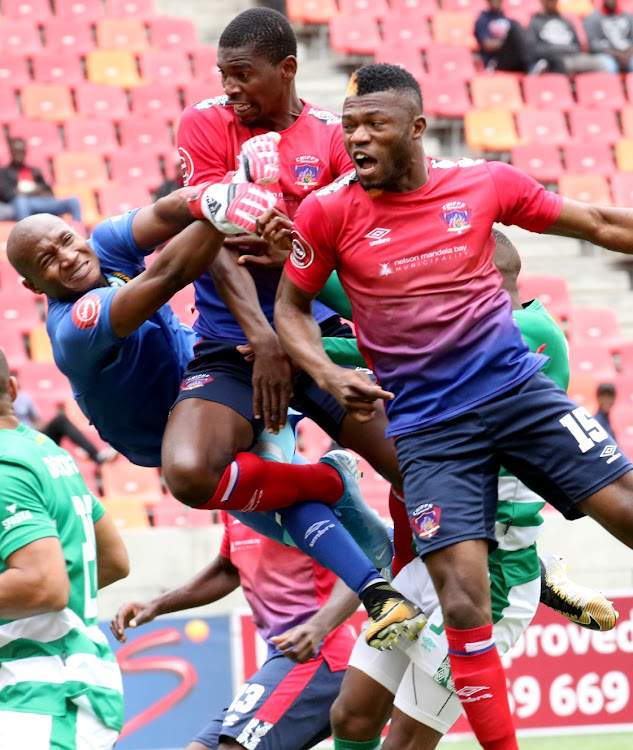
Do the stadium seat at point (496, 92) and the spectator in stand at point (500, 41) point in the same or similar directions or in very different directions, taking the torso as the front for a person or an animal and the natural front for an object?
same or similar directions

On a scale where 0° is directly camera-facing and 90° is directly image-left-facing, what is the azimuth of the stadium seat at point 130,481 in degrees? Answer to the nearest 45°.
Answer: approximately 0°

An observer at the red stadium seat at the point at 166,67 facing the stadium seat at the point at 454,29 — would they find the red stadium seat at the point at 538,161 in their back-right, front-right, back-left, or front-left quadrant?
front-right

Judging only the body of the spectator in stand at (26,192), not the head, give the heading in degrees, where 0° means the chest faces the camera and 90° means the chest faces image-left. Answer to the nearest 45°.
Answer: approximately 315°

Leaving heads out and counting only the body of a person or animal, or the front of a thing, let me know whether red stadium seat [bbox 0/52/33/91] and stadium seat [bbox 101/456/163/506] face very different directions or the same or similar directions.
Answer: same or similar directions

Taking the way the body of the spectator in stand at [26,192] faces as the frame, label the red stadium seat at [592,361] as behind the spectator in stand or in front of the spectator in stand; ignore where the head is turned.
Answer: in front

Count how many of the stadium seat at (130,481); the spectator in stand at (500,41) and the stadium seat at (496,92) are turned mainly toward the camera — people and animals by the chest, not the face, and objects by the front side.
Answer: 3

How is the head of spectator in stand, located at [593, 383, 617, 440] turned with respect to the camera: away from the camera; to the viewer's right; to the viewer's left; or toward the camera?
toward the camera

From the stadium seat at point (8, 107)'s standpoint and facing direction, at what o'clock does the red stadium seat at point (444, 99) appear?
The red stadium seat is roughly at 9 o'clock from the stadium seat.

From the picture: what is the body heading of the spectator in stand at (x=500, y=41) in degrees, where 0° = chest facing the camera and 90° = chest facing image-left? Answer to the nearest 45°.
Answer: approximately 0°

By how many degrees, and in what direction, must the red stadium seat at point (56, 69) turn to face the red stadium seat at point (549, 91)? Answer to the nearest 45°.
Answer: approximately 90° to its left

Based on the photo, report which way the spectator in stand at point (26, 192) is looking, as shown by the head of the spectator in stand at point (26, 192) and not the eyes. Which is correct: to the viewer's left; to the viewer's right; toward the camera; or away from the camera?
toward the camera

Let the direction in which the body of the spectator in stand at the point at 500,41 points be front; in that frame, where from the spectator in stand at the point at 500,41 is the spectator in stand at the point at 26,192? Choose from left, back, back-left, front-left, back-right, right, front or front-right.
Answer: front-right

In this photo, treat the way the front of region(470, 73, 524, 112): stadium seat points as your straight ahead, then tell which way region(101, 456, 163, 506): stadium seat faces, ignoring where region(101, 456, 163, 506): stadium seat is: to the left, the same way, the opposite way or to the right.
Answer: the same way

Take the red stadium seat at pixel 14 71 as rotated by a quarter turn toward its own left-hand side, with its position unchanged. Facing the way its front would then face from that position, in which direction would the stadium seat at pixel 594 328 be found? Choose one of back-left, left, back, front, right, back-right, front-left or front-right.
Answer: front-right

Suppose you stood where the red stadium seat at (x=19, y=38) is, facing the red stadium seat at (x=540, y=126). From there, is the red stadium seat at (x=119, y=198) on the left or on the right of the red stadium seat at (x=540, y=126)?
right

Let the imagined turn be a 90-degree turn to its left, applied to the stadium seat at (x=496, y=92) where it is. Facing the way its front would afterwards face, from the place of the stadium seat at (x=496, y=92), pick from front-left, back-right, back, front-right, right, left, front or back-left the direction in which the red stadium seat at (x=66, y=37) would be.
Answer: back

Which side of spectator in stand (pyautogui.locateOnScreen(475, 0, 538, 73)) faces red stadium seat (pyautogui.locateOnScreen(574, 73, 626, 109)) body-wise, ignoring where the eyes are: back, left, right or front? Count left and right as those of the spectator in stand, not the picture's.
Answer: left

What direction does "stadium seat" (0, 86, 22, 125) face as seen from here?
toward the camera

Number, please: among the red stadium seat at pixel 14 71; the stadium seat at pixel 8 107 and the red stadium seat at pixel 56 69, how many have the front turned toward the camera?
3

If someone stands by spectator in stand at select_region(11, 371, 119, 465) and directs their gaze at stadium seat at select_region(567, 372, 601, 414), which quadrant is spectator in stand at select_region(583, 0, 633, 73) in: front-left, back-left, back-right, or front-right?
front-left

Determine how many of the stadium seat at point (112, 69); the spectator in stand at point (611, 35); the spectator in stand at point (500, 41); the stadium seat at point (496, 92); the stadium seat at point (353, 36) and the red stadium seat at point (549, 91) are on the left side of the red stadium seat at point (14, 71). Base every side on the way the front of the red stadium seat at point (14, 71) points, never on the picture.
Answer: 6

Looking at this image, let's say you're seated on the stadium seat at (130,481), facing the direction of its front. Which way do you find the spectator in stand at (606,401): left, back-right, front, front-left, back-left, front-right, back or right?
left
